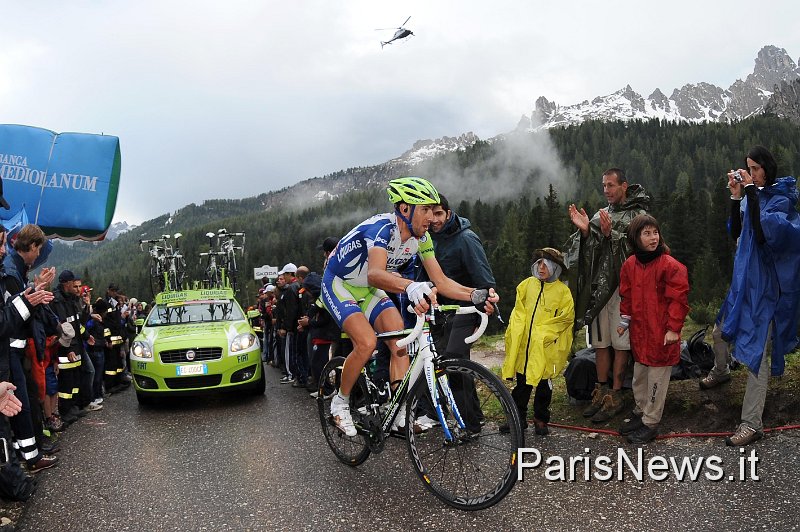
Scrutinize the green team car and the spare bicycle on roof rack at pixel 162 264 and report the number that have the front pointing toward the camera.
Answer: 2

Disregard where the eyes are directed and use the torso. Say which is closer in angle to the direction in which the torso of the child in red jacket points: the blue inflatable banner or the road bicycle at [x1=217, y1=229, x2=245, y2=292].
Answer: the blue inflatable banner

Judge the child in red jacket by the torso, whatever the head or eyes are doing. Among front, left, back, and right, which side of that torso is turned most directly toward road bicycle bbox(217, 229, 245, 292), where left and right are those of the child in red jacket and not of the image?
right

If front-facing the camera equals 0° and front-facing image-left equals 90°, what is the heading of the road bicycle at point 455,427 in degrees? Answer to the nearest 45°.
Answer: approximately 315°

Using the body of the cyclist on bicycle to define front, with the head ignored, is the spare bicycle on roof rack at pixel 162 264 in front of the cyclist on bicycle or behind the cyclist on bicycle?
behind

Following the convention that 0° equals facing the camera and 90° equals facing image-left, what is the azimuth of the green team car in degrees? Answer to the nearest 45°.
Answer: approximately 0°

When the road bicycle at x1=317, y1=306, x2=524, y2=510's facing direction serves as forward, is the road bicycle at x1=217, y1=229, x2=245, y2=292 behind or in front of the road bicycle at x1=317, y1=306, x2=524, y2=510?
behind

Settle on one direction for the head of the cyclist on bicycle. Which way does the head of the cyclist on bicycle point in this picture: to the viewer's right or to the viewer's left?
to the viewer's right

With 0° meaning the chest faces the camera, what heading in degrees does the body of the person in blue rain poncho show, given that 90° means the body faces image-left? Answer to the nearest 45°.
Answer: approximately 90°

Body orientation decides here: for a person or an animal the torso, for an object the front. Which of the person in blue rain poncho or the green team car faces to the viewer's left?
the person in blue rain poncho

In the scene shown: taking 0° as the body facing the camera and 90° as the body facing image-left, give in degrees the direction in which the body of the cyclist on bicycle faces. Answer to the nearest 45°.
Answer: approximately 315°

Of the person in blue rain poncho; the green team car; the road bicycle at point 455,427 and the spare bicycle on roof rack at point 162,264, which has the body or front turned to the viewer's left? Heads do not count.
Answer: the person in blue rain poncho
